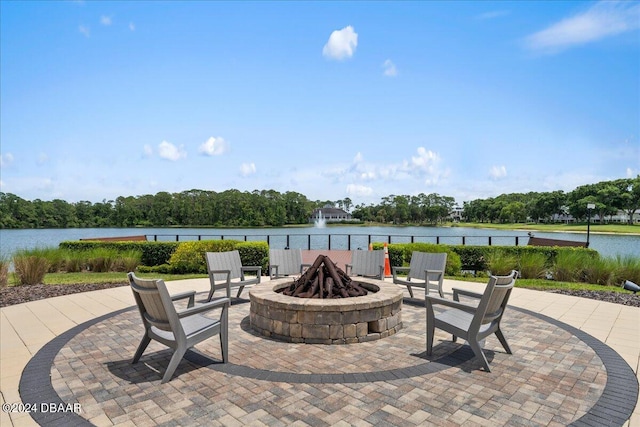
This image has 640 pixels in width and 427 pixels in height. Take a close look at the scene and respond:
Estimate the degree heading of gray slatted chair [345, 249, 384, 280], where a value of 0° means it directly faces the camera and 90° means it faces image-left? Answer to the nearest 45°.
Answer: approximately 0°

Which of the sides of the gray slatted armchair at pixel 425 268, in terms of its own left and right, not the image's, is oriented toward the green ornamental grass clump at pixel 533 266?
back

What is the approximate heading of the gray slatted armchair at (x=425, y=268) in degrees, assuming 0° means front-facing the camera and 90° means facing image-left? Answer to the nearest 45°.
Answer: approximately 45°

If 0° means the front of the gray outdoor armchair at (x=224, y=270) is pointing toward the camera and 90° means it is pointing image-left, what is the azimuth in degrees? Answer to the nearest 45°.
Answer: approximately 315°

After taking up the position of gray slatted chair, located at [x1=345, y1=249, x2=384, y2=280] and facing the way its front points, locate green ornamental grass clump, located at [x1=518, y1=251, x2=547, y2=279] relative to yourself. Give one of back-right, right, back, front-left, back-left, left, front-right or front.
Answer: back-left

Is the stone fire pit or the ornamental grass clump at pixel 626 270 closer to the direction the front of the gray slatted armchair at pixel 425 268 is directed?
the stone fire pit

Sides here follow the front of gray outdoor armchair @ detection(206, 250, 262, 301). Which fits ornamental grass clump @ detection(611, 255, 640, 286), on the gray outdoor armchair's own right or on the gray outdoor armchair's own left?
on the gray outdoor armchair's own left

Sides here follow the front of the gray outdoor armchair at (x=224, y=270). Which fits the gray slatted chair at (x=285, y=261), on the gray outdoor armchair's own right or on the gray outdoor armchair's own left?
on the gray outdoor armchair's own left

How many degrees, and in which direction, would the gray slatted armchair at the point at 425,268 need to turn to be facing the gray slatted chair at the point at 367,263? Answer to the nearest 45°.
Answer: approximately 45° to its right

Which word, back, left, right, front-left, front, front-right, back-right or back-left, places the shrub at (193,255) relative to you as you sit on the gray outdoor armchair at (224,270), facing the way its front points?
back-left
